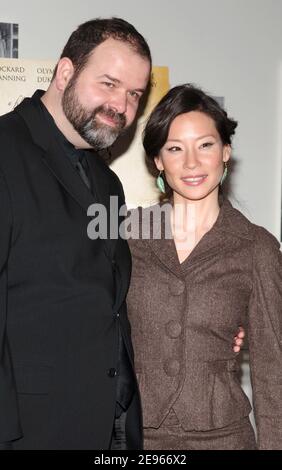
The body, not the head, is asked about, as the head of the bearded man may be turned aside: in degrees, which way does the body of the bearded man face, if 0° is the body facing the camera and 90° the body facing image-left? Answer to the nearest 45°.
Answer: approximately 315°
